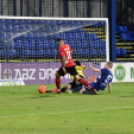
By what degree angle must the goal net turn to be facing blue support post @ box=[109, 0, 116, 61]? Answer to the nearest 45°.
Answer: approximately 135° to its left

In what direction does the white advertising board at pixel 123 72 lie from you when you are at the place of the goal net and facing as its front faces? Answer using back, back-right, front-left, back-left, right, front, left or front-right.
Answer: left

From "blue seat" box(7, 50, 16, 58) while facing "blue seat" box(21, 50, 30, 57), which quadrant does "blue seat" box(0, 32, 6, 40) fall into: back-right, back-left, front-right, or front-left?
back-left

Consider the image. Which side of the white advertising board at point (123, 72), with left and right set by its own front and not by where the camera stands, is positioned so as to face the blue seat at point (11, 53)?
right

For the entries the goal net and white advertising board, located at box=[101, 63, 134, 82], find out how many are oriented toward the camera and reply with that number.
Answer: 2

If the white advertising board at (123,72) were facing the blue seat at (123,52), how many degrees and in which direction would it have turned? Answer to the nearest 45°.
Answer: approximately 180°

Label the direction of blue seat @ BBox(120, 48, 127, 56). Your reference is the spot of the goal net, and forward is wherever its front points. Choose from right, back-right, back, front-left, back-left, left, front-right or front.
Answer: back-left

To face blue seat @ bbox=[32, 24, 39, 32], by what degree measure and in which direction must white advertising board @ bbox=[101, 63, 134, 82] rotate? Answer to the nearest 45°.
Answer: approximately 90° to its right

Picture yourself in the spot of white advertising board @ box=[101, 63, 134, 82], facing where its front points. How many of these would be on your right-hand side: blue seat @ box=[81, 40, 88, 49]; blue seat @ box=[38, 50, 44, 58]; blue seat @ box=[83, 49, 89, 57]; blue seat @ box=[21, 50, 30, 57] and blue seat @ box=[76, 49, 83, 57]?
5

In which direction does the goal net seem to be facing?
toward the camera

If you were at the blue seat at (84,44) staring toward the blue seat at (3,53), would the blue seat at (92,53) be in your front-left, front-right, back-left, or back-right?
back-left

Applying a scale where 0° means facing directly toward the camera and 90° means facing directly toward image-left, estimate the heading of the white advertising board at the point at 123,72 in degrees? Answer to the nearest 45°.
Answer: approximately 0°
